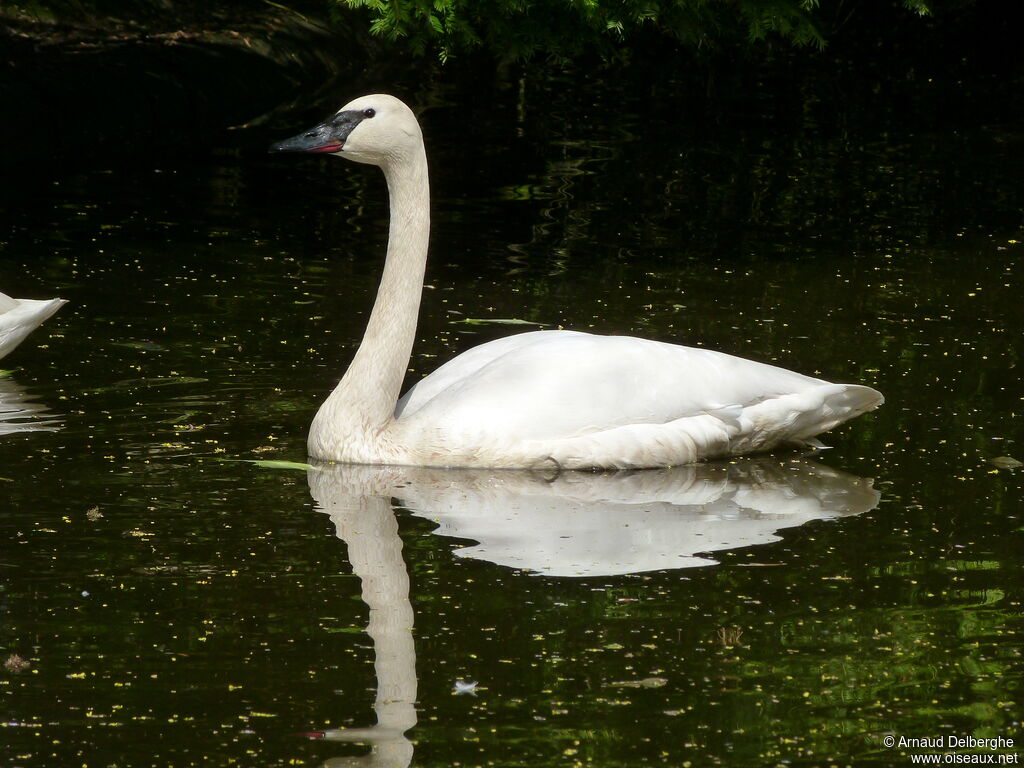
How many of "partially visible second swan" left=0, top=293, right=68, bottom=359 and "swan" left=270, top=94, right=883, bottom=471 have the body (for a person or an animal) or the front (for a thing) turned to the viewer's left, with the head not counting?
2

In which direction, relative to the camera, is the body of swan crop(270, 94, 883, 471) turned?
to the viewer's left

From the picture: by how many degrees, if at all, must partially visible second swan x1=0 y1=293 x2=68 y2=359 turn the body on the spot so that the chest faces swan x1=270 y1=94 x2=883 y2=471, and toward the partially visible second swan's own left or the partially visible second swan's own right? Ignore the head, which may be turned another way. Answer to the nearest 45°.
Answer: approximately 135° to the partially visible second swan's own left

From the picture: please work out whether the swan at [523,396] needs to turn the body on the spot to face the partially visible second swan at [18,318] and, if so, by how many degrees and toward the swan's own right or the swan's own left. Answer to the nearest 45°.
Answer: approximately 45° to the swan's own right

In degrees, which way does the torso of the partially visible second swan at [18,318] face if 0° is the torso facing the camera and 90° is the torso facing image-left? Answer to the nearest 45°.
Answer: approximately 90°
